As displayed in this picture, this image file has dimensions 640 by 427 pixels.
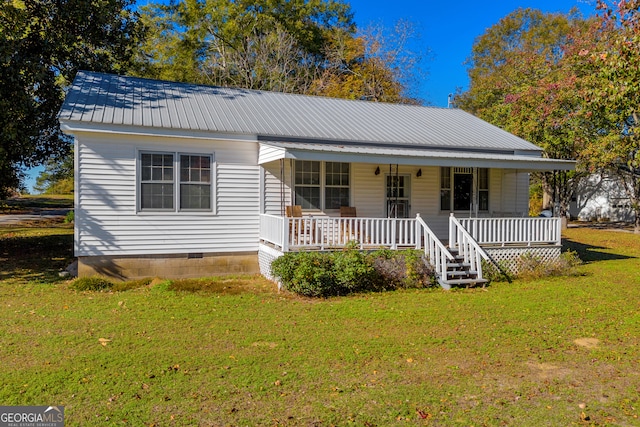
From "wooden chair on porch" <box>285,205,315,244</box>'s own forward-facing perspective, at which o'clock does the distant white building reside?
The distant white building is roughly at 9 o'clock from the wooden chair on porch.

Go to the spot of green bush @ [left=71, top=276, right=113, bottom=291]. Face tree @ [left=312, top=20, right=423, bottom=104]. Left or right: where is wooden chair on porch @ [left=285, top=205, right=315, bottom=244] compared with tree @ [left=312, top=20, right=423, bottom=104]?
right

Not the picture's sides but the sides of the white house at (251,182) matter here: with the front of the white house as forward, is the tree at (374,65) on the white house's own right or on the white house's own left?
on the white house's own left

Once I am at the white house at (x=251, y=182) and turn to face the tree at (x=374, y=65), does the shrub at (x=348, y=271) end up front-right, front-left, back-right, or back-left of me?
back-right

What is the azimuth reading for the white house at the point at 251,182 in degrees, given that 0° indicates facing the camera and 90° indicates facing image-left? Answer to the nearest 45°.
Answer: approximately 315°

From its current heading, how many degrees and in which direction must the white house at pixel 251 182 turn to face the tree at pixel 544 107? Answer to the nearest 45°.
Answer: approximately 90° to its left

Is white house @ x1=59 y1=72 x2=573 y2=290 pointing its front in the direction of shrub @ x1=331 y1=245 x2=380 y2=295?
yes

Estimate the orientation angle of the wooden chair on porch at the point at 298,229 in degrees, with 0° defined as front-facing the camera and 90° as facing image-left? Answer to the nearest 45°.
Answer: approximately 315°
